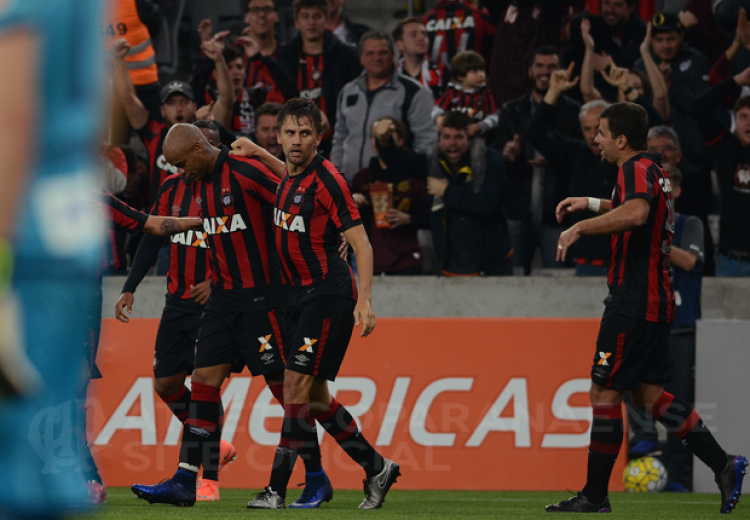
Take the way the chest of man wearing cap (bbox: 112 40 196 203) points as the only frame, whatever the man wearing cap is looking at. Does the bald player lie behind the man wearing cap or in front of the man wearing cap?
in front

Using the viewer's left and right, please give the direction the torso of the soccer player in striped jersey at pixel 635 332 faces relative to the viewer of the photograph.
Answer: facing to the left of the viewer

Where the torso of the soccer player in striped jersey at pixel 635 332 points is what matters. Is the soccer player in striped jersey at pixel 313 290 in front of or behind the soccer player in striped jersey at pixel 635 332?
in front

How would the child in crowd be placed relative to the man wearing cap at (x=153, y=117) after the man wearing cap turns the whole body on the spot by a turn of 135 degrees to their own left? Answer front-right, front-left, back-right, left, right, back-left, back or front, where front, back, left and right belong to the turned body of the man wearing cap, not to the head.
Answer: front-right

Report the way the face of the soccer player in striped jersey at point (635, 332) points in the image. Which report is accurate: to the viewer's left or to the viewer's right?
to the viewer's left

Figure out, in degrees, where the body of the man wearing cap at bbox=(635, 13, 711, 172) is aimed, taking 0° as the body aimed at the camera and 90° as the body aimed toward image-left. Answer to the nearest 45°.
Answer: approximately 45°
